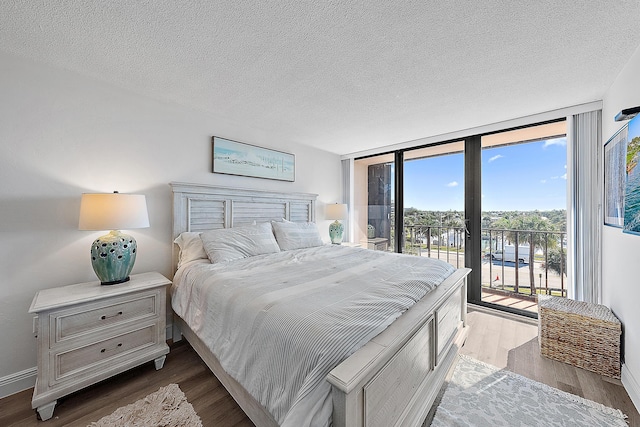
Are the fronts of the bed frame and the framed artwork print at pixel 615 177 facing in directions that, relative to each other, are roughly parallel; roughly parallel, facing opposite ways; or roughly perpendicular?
roughly parallel, facing opposite ways

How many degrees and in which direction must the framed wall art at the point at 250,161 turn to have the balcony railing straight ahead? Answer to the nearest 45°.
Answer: approximately 45° to its left

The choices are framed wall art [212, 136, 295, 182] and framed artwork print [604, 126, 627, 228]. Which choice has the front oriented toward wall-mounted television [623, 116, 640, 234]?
framed wall art [212, 136, 295, 182]

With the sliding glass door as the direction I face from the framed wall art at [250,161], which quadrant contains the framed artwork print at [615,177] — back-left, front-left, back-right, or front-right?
front-right

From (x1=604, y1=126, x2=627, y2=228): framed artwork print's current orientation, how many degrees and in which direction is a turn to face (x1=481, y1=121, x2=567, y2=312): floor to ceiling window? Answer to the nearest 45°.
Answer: approximately 45° to its right

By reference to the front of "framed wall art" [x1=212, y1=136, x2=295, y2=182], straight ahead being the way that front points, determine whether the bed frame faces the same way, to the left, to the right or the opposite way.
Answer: the same way

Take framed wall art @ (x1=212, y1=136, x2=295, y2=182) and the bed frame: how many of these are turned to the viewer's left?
0

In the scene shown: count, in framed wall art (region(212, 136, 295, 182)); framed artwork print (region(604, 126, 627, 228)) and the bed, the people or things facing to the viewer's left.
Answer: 1

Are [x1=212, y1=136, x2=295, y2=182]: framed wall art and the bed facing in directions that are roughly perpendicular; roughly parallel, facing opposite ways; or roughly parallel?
roughly parallel

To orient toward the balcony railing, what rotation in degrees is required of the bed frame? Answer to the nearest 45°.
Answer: approximately 90° to its left

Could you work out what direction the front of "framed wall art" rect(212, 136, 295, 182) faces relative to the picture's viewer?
facing the viewer and to the right of the viewer

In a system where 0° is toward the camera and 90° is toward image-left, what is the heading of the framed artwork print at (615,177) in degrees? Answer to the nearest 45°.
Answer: approximately 90°

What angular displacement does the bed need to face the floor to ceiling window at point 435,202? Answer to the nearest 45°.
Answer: approximately 90° to its left

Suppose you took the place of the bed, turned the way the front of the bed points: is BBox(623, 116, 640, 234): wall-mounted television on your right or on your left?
on your left

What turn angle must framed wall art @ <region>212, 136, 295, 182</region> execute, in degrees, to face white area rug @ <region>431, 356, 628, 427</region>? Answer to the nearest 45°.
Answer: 0° — it already faces it

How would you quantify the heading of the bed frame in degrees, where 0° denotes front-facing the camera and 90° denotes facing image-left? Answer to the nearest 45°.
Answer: approximately 315°

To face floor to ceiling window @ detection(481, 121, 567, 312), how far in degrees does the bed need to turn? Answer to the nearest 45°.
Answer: approximately 90° to its left

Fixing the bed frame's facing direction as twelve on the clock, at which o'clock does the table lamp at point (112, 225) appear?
The table lamp is roughly at 5 o'clock from the bed frame.
